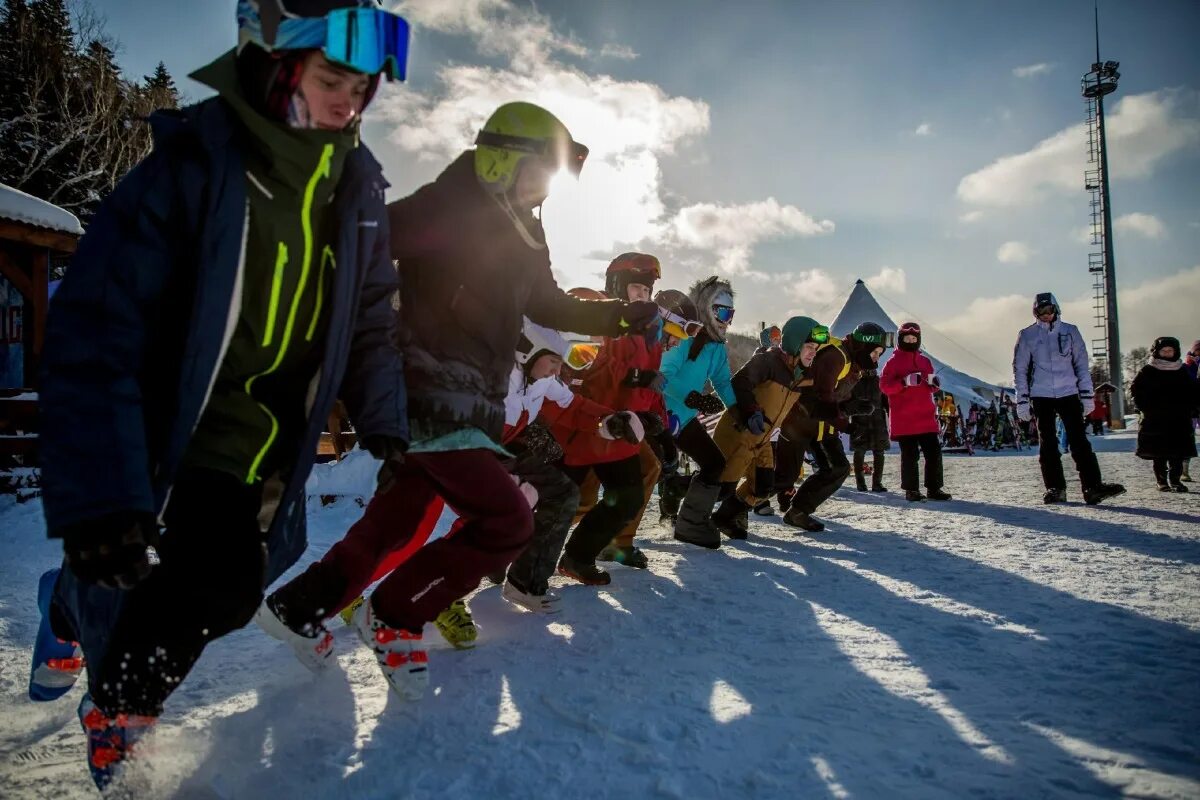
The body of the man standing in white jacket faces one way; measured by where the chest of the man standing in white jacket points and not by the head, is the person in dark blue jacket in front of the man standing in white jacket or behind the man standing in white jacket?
in front

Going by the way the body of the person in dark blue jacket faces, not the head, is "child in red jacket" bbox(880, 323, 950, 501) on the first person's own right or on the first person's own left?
on the first person's own left

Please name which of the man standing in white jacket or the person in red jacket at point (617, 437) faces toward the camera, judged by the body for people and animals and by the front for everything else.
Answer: the man standing in white jacket

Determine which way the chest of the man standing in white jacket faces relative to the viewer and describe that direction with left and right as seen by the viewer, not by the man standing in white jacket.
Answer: facing the viewer

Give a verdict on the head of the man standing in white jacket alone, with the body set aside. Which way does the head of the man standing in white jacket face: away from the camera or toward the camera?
toward the camera

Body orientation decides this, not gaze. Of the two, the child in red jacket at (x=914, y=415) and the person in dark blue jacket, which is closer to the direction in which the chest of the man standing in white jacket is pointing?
the person in dark blue jacket

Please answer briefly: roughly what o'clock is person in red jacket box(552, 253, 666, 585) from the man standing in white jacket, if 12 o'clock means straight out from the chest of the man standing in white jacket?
The person in red jacket is roughly at 1 o'clock from the man standing in white jacket.

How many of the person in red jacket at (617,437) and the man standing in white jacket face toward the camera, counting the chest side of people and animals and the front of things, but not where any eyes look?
1
